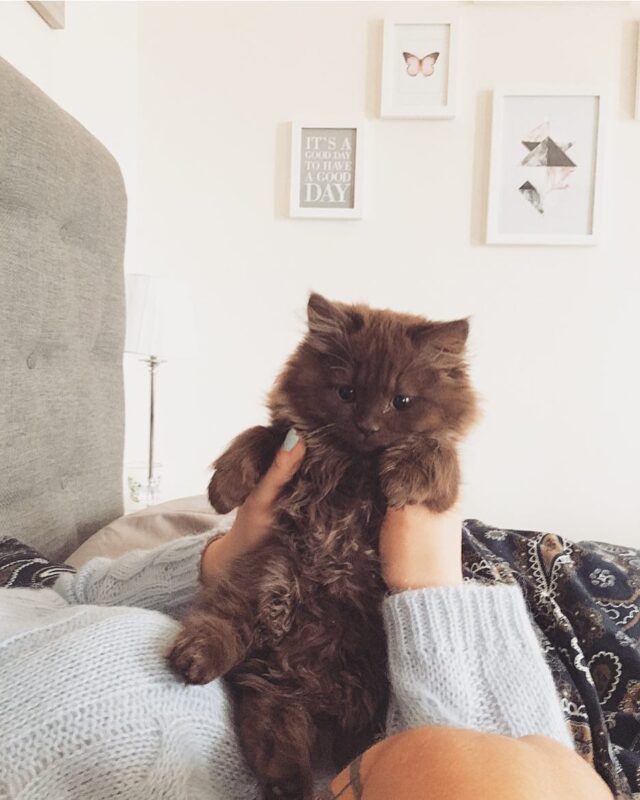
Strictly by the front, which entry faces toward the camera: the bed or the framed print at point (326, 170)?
the framed print

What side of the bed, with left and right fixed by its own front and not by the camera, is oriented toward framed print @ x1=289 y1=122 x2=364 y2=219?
left

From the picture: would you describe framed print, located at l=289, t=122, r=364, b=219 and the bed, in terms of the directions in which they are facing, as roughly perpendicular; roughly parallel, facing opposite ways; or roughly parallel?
roughly perpendicular

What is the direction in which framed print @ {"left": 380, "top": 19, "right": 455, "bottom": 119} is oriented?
toward the camera

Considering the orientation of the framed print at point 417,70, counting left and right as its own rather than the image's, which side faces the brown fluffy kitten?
front

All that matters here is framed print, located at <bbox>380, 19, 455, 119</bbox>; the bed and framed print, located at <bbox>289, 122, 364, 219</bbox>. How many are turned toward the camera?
2

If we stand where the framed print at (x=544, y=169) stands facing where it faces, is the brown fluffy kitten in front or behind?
in front

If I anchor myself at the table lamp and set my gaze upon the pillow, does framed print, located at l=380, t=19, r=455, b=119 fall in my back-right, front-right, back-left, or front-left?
back-left

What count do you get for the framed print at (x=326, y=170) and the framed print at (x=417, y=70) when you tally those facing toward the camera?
2

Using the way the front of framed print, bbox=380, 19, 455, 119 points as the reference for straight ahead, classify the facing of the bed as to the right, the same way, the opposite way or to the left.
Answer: to the left

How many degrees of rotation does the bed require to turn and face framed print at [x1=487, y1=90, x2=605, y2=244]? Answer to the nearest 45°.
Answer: approximately 45° to its left

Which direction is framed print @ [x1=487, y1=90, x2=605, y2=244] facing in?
toward the camera

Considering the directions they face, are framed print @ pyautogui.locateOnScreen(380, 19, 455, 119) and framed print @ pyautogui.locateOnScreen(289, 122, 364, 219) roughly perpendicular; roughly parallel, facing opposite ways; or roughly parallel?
roughly parallel

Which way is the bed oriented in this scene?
to the viewer's right

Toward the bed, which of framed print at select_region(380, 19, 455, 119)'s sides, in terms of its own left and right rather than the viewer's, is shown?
front
